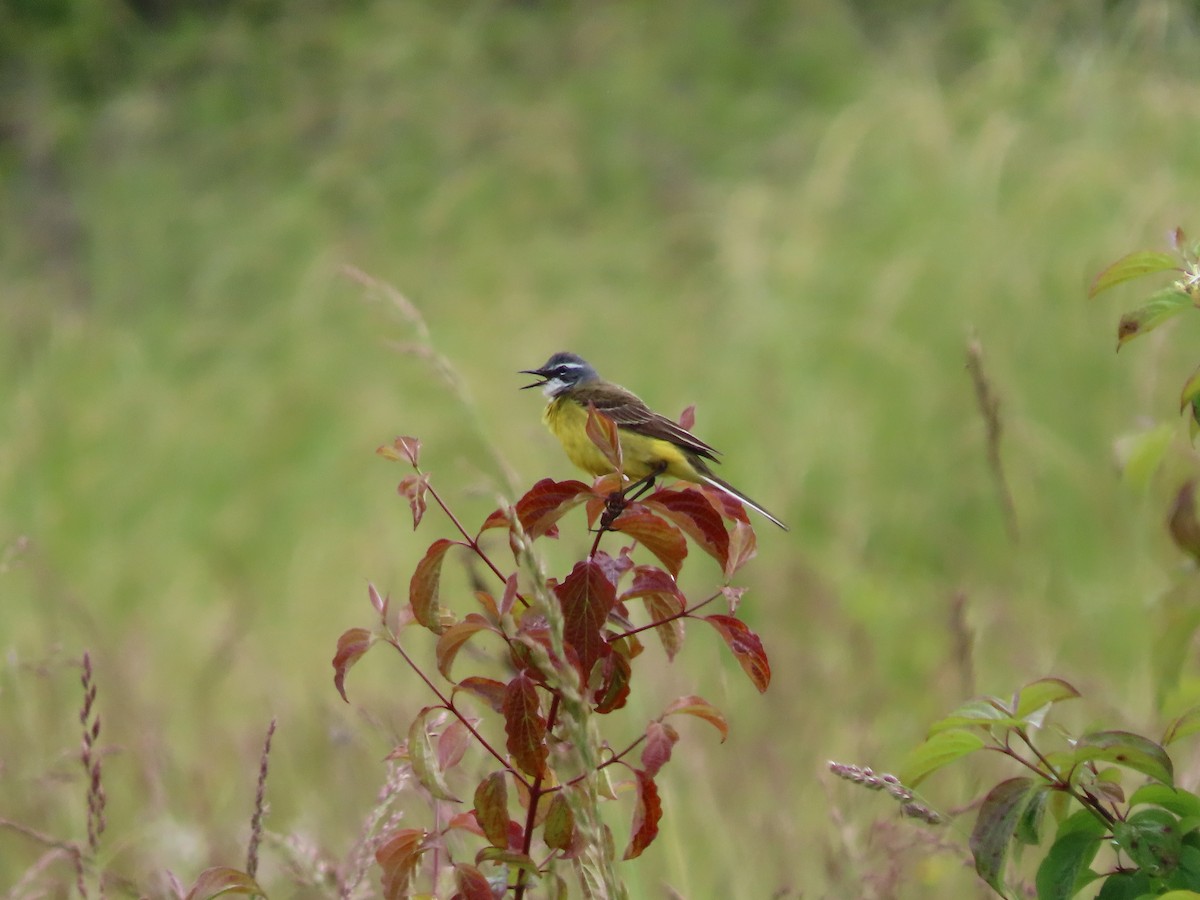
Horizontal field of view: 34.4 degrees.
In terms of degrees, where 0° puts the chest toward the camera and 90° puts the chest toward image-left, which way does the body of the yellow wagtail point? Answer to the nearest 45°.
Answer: approximately 90°
